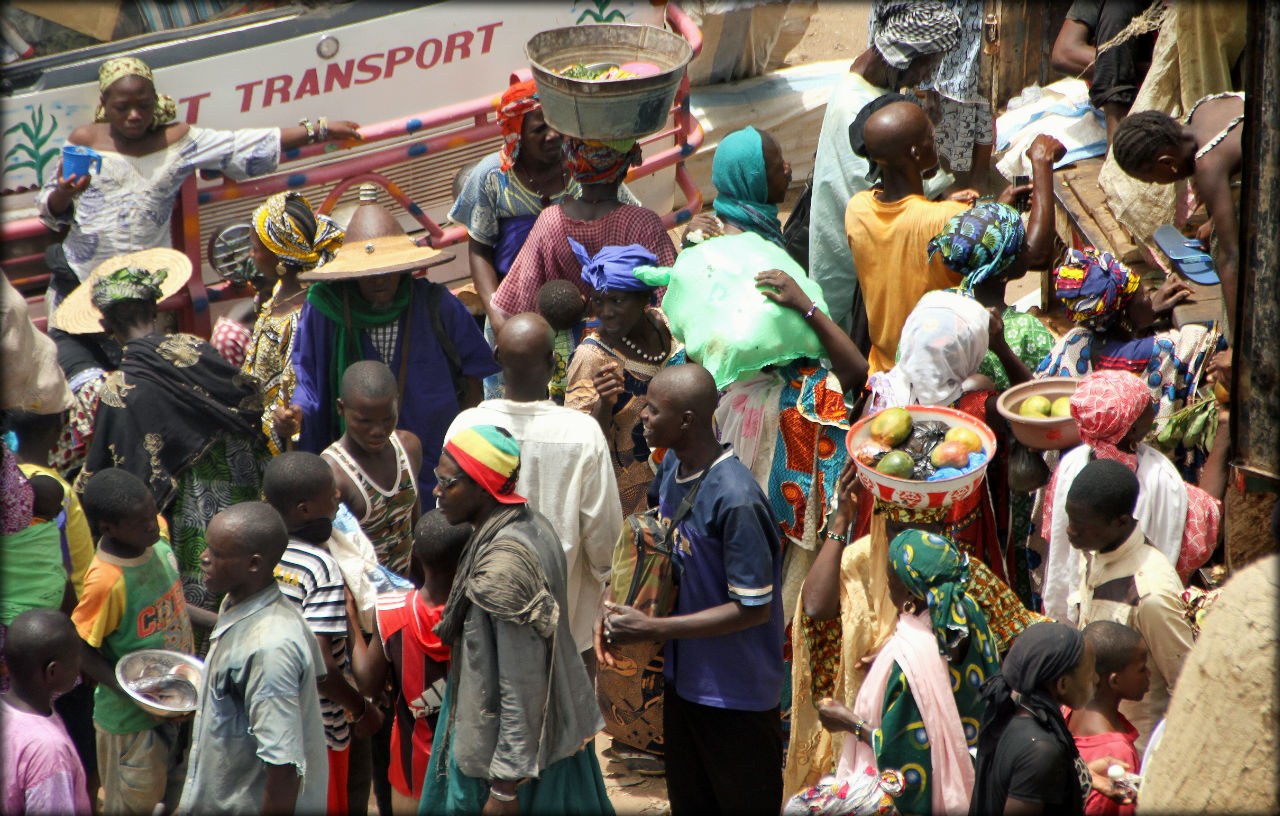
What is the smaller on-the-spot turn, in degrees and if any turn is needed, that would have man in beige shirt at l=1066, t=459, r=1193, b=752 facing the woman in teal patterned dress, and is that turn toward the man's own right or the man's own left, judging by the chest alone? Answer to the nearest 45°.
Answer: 0° — they already face them

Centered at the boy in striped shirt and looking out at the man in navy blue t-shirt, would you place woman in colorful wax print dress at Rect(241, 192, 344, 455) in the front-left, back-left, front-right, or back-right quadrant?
back-left

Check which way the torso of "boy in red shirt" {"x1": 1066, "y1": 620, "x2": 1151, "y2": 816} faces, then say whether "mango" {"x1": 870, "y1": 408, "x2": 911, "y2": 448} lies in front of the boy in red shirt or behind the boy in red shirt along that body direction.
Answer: behind

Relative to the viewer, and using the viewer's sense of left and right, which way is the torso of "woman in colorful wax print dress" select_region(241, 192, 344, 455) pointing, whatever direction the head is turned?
facing to the left of the viewer

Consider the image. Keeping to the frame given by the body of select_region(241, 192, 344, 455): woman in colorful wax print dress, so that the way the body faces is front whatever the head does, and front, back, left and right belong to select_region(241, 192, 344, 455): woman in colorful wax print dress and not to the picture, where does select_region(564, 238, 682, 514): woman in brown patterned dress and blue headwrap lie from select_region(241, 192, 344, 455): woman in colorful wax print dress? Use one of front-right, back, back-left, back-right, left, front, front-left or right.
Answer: back-left

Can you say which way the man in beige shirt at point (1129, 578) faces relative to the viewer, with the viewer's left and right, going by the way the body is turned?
facing the viewer and to the left of the viewer

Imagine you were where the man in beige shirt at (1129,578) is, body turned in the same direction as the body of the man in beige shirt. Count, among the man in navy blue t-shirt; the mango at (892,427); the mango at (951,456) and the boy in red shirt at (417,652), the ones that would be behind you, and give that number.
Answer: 0

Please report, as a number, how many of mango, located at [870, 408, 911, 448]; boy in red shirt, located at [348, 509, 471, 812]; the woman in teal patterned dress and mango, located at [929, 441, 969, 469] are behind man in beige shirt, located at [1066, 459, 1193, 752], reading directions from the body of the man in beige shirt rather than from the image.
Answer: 0

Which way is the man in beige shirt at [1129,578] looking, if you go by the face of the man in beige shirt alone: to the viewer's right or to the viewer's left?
to the viewer's left

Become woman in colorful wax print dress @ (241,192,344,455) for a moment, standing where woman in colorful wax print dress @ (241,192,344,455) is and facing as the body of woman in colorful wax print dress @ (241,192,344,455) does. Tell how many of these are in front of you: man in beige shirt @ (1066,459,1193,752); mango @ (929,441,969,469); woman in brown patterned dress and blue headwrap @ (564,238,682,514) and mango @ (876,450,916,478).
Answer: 0
